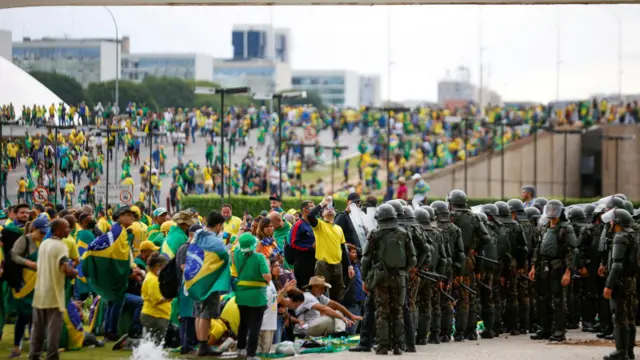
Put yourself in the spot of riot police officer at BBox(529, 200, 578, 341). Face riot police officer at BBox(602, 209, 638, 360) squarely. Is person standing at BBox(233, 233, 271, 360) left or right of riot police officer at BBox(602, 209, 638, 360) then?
right

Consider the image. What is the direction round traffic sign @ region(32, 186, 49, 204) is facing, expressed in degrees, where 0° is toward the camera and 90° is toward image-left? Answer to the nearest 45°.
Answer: approximately 0°

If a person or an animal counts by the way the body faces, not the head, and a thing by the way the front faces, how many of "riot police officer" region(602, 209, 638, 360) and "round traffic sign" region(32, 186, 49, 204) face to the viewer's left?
1

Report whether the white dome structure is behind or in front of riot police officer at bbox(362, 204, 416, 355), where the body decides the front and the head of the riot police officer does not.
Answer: in front

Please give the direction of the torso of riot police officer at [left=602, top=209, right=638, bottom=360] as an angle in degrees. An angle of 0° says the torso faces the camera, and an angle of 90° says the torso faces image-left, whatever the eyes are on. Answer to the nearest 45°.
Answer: approximately 90°

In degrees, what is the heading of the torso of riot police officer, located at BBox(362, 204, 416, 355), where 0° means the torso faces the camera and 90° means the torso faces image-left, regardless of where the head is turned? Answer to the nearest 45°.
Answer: approximately 180°

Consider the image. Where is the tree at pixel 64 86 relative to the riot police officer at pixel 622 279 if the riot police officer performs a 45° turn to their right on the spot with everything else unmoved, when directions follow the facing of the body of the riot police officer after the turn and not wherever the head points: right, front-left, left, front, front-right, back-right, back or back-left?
front

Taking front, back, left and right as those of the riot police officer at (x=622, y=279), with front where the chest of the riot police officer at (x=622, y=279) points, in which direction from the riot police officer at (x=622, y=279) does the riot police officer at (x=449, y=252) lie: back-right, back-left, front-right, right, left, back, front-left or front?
front-right
